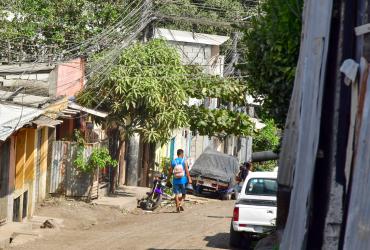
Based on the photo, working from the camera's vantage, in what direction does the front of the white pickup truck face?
facing away from the viewer

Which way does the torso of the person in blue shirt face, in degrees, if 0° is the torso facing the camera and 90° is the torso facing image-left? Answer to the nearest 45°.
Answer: approximately 180°

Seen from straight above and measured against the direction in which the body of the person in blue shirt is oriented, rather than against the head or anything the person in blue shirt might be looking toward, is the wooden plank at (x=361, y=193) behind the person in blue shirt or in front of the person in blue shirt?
behind

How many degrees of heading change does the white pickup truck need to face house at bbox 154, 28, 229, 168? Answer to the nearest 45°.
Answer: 0° — it already faces it

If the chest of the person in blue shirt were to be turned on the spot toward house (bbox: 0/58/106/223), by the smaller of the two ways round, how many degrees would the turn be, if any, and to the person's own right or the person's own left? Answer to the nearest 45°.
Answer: approximately 135° to the person's own left

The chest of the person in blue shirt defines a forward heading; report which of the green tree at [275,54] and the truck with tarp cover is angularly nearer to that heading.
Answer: the truck with tarp cover

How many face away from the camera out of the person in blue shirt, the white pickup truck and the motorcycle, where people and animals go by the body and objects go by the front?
2

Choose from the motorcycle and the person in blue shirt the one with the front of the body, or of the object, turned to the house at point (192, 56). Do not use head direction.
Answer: the person in blue shirt

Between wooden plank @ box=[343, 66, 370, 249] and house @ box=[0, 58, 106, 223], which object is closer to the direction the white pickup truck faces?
the house
